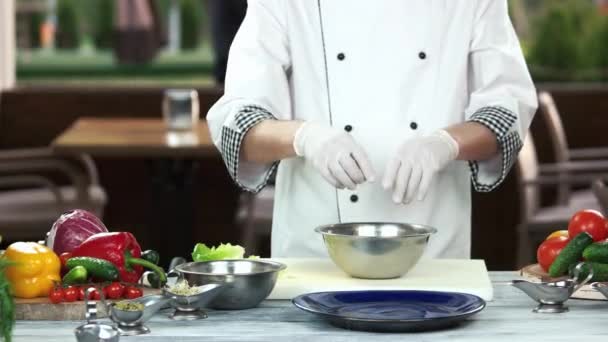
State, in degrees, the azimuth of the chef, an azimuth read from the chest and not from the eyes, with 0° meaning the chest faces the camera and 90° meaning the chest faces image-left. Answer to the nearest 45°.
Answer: approximately 0°

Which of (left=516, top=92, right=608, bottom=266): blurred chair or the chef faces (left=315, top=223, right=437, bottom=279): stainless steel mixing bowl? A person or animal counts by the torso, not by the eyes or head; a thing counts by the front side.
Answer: the chef
